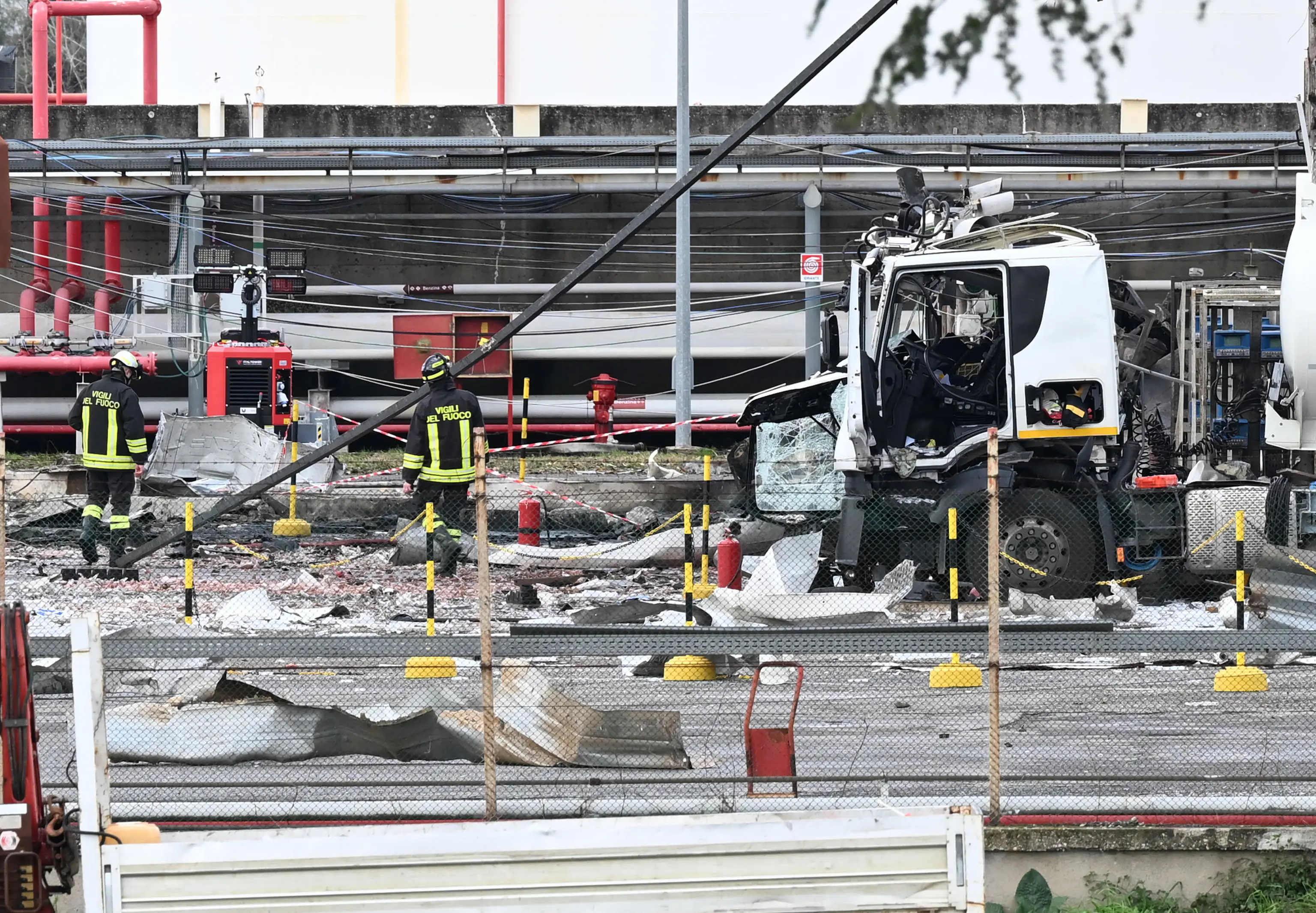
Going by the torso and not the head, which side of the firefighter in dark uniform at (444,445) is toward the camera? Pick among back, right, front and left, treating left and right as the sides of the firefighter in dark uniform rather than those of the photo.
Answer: back

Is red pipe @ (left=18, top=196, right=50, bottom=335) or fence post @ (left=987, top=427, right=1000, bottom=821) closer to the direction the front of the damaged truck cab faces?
the red pipe

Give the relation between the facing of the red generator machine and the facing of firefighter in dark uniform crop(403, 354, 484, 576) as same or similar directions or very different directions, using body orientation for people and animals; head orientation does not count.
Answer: very different directions

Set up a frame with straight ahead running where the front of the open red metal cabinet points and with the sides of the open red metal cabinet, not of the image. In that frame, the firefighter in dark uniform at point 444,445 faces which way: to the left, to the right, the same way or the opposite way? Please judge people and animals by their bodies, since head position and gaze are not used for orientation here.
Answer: the opposite way

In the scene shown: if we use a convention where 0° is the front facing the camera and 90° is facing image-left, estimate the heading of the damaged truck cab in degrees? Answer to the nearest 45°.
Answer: approximately 90°

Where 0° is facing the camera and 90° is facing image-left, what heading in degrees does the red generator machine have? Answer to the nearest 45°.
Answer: approximately 0°

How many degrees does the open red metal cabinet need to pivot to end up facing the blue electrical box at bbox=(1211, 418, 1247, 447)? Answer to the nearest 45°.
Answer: approximately 45° to its left

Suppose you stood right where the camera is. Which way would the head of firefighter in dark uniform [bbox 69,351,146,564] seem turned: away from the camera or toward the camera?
away from the camera

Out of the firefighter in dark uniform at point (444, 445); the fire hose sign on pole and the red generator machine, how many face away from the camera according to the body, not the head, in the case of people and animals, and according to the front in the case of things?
1

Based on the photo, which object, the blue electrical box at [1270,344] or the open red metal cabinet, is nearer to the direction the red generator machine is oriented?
the blue electrical box

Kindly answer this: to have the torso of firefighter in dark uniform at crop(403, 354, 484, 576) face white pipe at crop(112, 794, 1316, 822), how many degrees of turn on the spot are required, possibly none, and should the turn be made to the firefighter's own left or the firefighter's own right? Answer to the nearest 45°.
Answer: approximately 180°

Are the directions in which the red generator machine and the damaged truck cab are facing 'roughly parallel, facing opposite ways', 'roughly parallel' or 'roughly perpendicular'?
roughly perpendicular

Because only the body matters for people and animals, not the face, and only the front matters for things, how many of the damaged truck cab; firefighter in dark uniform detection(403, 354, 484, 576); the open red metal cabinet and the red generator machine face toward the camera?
2

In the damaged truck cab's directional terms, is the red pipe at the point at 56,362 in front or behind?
in front

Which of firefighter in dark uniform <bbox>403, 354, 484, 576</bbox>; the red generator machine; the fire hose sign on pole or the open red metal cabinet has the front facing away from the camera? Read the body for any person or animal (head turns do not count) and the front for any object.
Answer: the firefighter in dark uniform

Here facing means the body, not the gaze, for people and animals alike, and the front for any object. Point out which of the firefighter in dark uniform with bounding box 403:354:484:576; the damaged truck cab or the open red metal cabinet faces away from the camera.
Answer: the firefighter in dark uniform

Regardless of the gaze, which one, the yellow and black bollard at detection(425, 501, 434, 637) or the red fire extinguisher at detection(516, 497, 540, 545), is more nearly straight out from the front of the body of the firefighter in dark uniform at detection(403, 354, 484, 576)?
the red fire extinguisher

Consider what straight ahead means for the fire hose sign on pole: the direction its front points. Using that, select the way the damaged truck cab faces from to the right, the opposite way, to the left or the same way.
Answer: to the right
